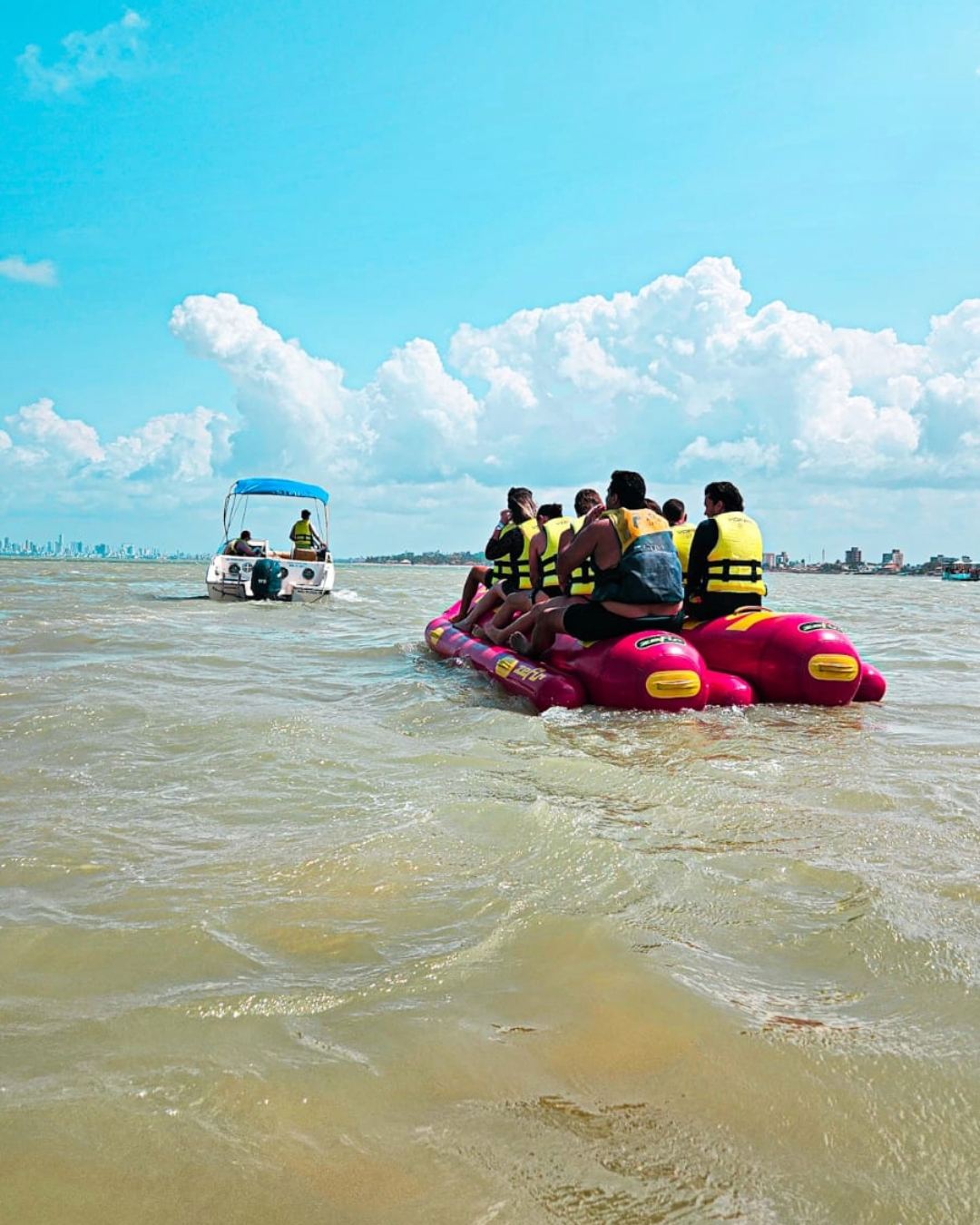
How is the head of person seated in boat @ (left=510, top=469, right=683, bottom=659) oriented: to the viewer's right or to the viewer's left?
to the viewer's left

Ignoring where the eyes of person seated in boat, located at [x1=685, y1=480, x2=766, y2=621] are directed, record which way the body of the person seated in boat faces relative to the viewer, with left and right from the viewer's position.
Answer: facing away from the viewer and to the left of the viewer

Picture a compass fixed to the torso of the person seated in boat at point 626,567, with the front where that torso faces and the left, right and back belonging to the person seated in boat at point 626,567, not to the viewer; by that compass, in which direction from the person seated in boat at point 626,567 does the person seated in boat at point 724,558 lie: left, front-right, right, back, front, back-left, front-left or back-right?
right

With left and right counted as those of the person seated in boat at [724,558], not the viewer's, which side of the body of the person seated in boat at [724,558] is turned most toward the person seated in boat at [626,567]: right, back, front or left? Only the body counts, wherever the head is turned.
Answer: left

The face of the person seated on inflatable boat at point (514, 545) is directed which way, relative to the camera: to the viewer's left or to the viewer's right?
to the viewer's left

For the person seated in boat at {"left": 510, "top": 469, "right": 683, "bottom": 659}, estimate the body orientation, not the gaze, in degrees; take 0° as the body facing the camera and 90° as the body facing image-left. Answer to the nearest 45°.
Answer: approximately 135°

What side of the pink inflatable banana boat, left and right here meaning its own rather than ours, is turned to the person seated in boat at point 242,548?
front

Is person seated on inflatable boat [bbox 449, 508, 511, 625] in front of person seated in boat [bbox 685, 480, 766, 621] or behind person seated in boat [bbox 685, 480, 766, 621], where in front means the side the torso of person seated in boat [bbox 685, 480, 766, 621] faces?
in front

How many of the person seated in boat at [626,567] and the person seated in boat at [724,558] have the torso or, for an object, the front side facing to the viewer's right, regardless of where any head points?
0

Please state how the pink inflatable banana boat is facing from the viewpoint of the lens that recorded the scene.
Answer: facing away from the viewer and to the left of the viewer

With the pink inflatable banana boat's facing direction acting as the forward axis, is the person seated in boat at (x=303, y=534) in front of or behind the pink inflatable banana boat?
in front
